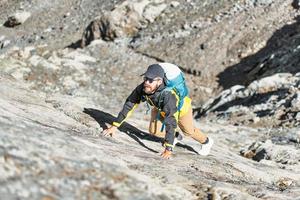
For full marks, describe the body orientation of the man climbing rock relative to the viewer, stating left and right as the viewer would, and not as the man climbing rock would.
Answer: facing the viewer and to the left of the viewer
